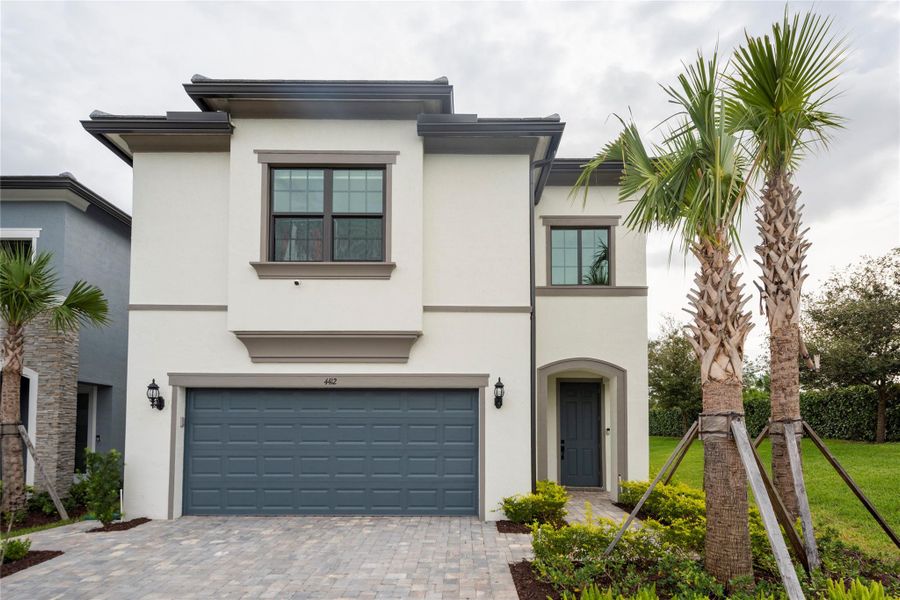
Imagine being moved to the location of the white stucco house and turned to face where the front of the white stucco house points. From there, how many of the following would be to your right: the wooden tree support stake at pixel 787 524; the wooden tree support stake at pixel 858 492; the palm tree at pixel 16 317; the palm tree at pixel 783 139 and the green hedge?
1

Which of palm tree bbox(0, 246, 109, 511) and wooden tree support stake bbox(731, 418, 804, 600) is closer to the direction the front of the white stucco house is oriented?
the wooden tree support stake

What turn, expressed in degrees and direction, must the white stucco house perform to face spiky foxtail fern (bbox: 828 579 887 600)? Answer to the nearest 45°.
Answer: approximately 45° to its left

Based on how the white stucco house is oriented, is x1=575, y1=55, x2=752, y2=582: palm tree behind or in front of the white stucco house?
in front

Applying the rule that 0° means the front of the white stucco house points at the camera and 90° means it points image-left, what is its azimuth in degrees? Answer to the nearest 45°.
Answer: approximately 0°

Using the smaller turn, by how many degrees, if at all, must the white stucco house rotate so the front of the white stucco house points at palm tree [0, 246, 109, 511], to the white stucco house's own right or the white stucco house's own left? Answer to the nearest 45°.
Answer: approximately 90° to the white stucco house's own right

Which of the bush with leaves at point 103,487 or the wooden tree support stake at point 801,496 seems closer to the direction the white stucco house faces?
the wooden tree support stake

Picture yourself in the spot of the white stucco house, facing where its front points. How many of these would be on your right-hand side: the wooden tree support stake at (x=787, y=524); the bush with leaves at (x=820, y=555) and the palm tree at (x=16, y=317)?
1

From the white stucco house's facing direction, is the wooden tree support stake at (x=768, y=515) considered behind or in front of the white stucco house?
in front

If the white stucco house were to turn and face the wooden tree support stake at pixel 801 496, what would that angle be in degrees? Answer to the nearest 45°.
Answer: approximately 45° to its left

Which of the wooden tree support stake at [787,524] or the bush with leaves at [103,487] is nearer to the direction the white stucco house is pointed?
the wooden tree support stake

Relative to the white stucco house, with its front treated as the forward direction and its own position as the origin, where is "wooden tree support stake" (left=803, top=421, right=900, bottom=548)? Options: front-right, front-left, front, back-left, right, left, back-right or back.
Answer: front-left
